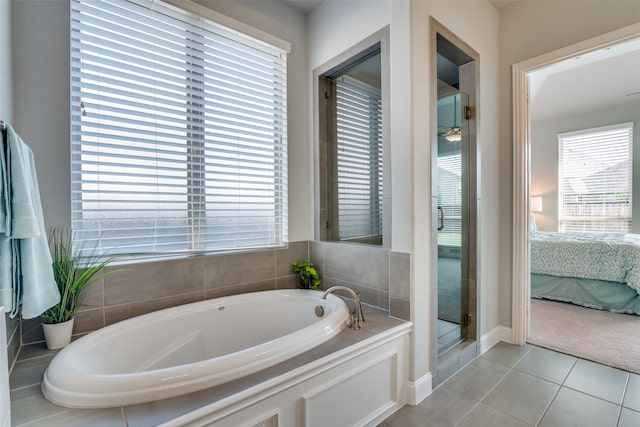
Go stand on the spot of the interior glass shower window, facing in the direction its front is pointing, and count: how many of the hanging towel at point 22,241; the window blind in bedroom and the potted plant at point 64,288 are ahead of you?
2

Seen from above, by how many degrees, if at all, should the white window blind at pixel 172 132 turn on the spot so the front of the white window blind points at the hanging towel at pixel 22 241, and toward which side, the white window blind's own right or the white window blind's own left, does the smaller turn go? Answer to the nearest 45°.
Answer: approximately 90° to the white window blind's own right

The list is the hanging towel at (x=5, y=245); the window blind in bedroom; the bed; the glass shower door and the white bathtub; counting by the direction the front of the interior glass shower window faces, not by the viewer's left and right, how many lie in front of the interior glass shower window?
2

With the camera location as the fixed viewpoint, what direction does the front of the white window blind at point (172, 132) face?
facing the viewer and to the right of the viewer

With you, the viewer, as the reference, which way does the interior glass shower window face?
facing the viewer and to the left of the viewer

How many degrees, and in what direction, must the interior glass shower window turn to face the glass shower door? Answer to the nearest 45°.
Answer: approximately 135° to its left

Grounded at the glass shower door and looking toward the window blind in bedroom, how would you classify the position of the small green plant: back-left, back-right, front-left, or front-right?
back-left
